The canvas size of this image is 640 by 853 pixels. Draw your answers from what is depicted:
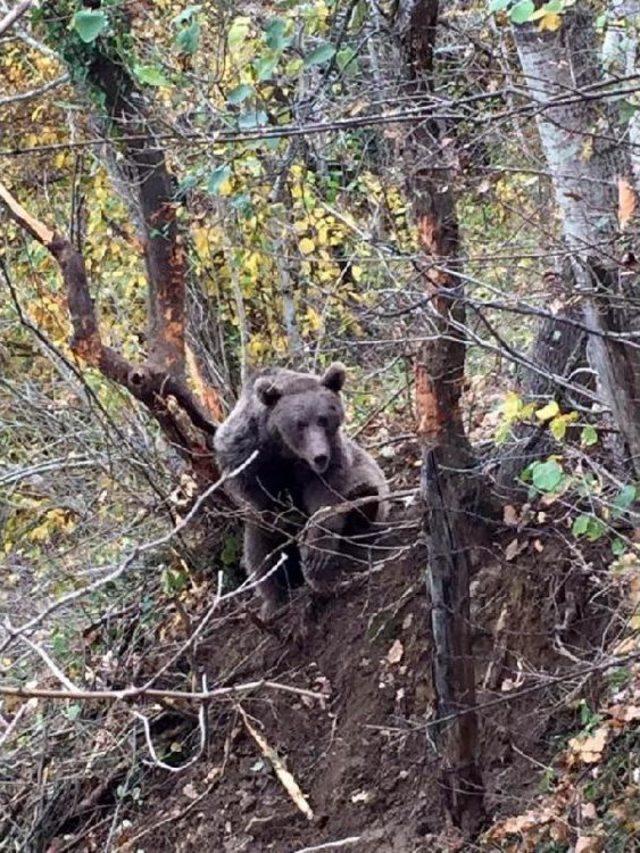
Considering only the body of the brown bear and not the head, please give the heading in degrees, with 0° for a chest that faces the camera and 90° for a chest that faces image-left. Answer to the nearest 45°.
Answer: approximately 0°

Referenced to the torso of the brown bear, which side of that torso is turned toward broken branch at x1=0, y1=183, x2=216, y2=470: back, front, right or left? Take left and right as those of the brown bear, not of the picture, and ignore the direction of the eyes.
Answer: right

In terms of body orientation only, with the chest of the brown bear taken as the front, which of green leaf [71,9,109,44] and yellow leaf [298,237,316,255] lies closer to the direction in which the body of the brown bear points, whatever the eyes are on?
the green leaf

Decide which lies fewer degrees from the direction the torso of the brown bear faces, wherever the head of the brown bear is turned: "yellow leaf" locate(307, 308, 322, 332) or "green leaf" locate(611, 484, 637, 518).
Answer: the green leaf
